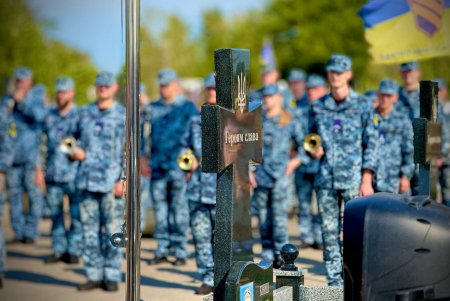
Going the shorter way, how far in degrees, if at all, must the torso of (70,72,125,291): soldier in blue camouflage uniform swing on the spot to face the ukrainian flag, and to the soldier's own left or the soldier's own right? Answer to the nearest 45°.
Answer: approximately 90° to the soldier's own left

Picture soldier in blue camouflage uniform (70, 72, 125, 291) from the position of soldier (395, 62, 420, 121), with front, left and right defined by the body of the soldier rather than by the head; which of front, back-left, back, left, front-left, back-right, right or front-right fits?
front-right

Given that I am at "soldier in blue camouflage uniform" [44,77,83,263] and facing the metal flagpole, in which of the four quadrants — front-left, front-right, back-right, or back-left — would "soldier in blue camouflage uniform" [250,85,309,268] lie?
front-left

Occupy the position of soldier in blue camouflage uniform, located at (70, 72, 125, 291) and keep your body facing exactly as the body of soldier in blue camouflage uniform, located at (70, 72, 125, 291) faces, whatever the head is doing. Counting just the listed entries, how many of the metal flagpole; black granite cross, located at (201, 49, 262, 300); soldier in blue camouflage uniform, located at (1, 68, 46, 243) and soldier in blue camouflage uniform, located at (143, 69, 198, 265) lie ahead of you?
2

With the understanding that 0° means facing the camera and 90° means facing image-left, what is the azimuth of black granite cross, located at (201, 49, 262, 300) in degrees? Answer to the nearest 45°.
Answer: approximately 315°

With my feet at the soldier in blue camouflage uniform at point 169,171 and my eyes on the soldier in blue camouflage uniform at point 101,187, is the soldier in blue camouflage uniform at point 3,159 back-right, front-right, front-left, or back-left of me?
front-right

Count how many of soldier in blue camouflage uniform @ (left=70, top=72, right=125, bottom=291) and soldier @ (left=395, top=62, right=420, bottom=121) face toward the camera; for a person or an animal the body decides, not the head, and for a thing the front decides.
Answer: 2

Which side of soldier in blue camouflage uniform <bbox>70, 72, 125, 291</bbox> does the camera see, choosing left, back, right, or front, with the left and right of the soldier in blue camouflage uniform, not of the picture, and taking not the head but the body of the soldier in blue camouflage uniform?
front

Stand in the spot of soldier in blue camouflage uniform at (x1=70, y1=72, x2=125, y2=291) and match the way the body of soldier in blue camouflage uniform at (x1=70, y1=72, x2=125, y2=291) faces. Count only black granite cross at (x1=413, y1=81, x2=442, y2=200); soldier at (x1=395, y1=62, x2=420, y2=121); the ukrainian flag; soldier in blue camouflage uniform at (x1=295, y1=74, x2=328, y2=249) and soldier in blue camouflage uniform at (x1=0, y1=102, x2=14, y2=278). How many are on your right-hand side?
1

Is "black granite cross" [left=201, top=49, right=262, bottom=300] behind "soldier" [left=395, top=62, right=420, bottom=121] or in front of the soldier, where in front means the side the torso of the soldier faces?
in front

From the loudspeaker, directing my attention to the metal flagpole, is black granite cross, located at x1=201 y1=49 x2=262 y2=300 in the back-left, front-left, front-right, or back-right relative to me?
front-right

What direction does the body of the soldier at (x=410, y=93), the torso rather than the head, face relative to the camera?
toward the camera
